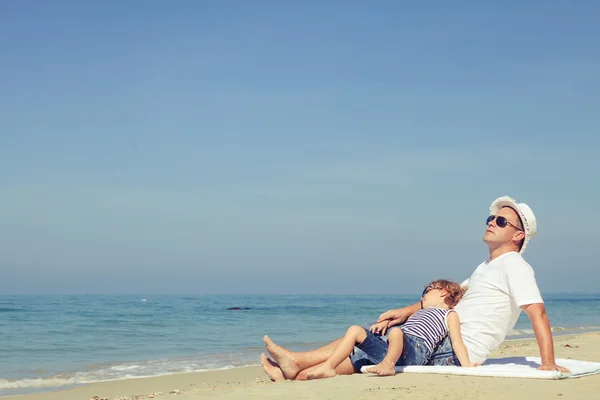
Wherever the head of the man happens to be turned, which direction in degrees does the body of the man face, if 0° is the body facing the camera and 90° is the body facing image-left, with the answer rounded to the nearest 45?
approximately 90°
